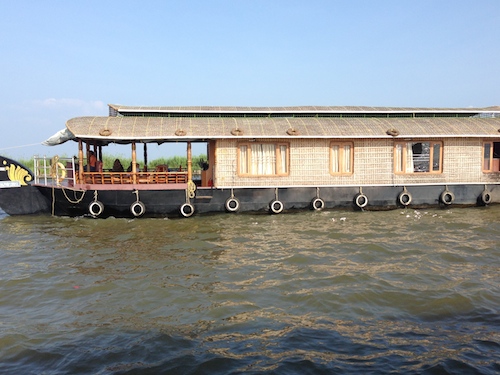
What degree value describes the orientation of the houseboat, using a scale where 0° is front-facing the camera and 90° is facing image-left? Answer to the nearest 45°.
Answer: approximately 90°
